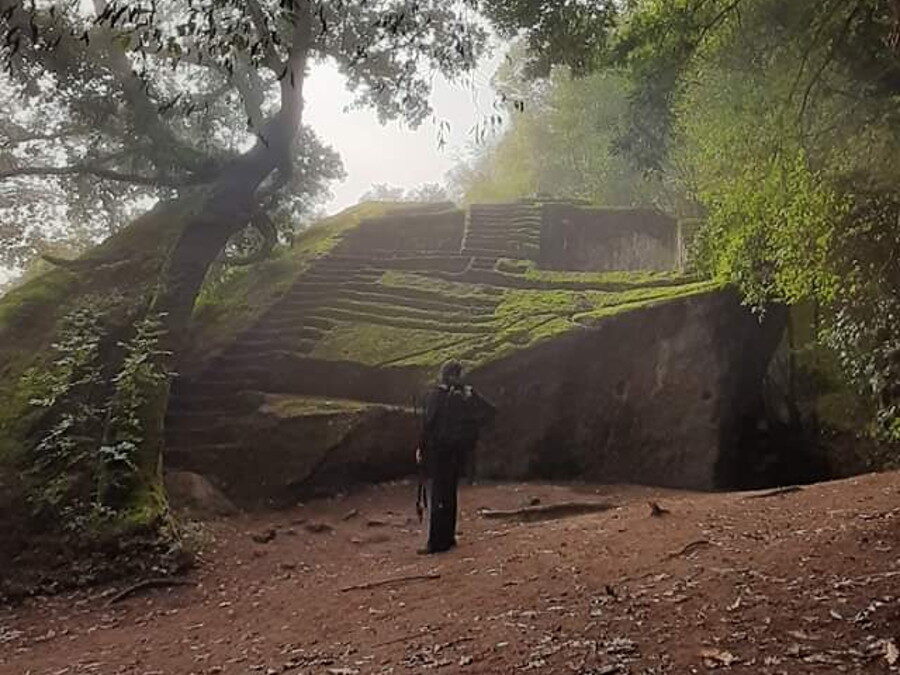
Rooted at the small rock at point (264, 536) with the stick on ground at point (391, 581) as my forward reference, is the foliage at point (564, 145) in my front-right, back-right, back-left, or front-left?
back-left

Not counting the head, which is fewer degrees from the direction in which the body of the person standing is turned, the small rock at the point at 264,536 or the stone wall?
the stone wall

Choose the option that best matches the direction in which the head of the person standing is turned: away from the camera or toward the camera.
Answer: away from the camera

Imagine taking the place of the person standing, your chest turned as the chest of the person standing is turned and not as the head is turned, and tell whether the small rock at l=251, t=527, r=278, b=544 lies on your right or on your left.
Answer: on your left

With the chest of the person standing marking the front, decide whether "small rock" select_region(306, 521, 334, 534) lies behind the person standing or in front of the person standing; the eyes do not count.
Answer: in front

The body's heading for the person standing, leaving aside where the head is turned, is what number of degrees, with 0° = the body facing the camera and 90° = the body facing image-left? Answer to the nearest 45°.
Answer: approximately 180°

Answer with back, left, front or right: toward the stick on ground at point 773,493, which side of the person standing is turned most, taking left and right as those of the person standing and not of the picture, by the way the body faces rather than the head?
right

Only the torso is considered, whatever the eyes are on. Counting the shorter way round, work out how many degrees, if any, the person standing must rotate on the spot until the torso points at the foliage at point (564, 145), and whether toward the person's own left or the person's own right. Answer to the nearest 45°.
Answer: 0° — they already face it

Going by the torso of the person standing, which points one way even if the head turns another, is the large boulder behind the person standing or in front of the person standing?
in front
